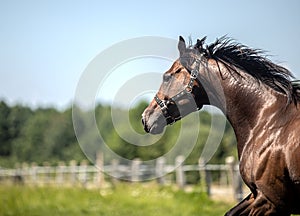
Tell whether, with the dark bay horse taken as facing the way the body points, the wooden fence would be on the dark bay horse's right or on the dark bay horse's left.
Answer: on the dark bay horse's right

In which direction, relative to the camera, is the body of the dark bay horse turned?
to the viewer's left
